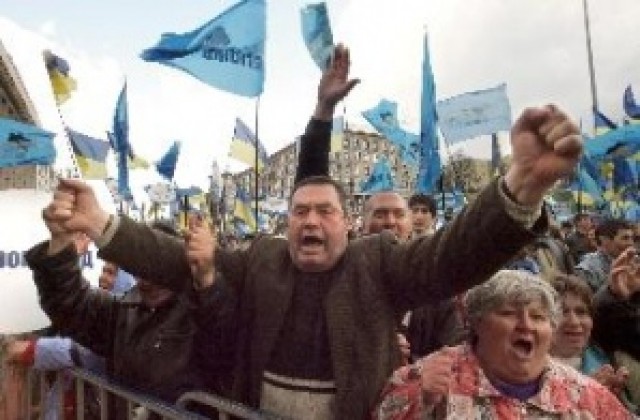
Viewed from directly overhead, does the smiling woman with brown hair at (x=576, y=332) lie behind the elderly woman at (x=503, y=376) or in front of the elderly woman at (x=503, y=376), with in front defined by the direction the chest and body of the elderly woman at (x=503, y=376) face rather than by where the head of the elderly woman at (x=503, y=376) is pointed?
behind

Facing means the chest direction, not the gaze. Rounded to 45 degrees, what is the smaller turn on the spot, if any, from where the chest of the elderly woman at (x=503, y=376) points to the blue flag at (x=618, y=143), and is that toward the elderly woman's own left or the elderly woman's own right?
approximately 180°

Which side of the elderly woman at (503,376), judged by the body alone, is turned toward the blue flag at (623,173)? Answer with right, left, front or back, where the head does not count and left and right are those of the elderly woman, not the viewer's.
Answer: back

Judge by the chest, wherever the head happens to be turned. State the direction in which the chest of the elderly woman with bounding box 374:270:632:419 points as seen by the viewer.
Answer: toward the camera

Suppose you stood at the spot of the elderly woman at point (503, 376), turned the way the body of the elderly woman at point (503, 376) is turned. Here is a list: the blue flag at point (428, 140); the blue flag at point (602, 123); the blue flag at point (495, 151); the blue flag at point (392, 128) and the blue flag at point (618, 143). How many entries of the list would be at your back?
5

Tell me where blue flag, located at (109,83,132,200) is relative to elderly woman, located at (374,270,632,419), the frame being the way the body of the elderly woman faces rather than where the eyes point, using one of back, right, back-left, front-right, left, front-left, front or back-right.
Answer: back-right

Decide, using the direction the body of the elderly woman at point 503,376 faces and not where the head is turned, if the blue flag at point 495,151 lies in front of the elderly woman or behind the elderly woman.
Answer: behind

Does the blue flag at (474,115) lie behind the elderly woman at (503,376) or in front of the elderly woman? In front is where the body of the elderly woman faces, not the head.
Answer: behind

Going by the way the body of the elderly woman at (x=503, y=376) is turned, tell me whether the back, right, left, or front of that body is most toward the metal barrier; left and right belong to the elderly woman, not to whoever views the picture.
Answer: right

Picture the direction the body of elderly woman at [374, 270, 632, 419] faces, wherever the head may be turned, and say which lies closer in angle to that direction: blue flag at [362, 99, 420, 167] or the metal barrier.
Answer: the metal barrier

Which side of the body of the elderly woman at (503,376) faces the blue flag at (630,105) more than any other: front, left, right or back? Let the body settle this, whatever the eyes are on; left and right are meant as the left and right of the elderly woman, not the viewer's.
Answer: back
